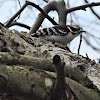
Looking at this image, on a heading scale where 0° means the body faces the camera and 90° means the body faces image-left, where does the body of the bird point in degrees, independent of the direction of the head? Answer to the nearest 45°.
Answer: approximately 270°
